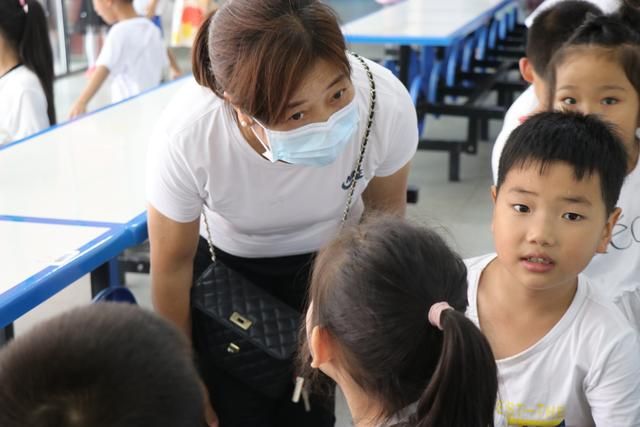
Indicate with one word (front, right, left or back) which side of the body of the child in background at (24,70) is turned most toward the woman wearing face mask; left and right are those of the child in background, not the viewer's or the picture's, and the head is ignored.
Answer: left

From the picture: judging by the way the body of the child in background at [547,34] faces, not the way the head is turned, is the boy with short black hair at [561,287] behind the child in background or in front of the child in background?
behind

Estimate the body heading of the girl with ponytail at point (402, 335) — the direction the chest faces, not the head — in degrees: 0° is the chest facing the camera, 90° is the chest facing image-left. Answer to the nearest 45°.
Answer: approximately 135°

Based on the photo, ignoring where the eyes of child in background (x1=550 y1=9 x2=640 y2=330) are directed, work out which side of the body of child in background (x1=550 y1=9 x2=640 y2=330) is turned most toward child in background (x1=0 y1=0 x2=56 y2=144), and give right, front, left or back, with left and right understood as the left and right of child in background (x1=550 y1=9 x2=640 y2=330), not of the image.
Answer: right

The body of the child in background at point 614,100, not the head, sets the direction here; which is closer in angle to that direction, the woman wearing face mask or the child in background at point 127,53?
the woman wearing face mask

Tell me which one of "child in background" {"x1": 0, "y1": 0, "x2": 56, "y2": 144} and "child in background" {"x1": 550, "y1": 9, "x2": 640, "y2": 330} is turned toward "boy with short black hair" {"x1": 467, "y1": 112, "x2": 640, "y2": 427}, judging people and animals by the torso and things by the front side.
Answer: "child in background" {"x1": 550, "y1": 9, "x2": 640, "y2": 330}

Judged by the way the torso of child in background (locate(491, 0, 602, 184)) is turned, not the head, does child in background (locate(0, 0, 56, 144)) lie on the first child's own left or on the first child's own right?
on the first child's own left

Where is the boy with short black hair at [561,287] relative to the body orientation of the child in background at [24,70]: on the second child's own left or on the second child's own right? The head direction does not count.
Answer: on the second child's own left
